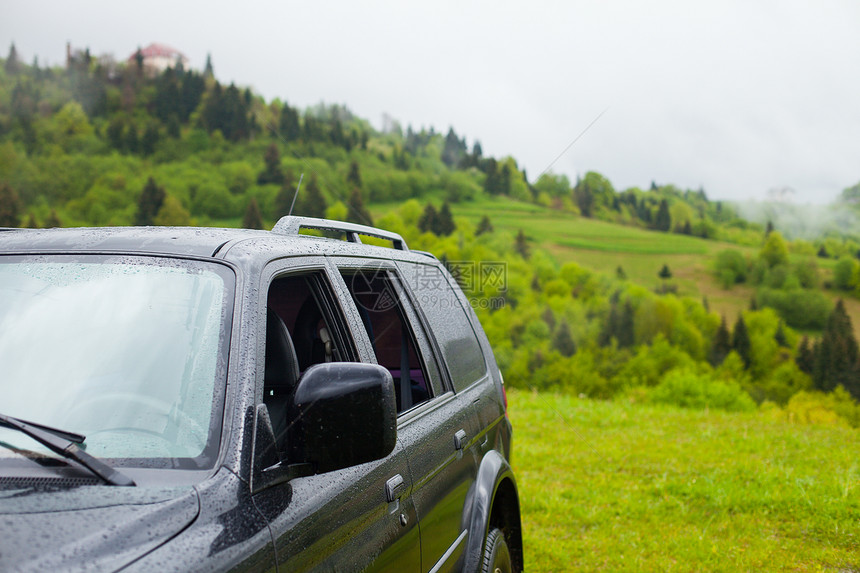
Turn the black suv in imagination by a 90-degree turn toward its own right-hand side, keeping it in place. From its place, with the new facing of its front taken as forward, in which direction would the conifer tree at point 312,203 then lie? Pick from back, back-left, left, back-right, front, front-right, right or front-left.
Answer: front-right

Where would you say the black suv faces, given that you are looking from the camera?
facing the viewer and to the left of the viewer

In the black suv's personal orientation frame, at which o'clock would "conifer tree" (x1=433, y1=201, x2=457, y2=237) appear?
The conifer tree is roughly at 5 o'clock from the black suv.
